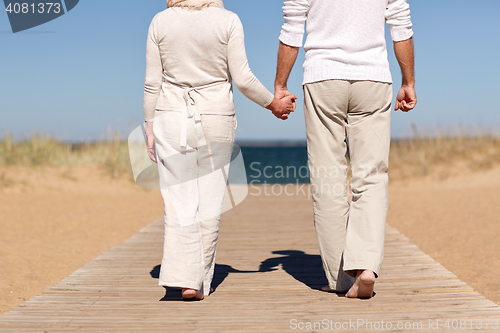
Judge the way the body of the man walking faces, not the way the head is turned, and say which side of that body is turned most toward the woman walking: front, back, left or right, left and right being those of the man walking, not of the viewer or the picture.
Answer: left

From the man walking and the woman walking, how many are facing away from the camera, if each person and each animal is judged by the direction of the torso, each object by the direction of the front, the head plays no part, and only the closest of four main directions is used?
2

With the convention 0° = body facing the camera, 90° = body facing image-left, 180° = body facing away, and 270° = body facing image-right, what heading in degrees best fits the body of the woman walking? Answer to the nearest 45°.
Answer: approximately 180°

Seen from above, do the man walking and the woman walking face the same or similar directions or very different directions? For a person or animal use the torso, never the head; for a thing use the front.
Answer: same or similar directions

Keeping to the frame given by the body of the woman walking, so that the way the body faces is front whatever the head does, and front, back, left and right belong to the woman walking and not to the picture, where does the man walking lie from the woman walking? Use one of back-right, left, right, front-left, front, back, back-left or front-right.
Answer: right

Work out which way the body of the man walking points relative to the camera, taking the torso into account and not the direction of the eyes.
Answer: away from the camera
